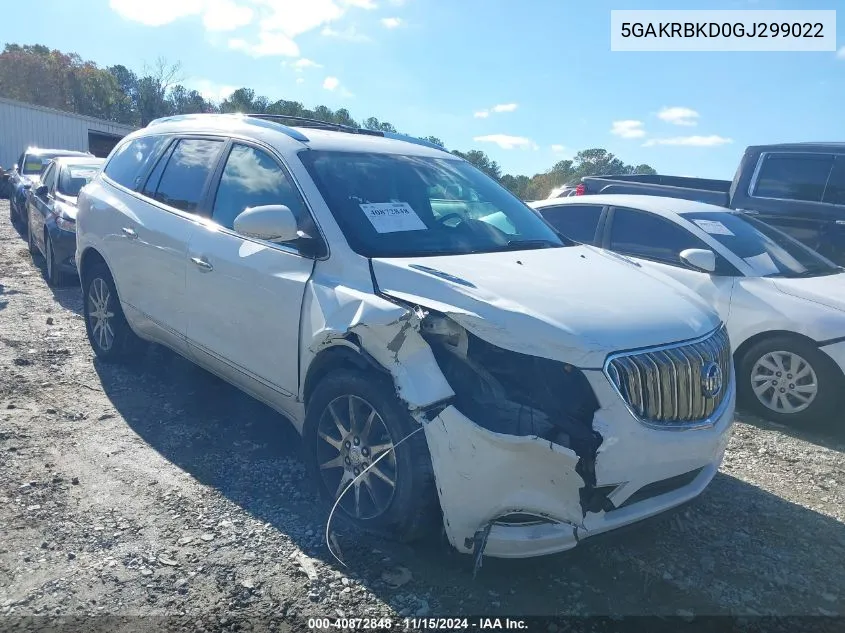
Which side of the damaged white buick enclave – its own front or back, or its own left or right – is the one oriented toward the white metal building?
back

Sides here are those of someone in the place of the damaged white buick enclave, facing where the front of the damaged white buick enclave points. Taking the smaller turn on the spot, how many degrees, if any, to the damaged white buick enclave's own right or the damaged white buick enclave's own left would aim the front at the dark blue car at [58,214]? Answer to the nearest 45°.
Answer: approximately 180°

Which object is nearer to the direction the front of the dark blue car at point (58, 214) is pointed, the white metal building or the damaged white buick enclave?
the damaged white buick enclave

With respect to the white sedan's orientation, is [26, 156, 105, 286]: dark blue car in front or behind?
behind

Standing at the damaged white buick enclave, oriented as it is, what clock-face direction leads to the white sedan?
The white sedan is roughly at 9 o'clock from the damaged white buick enclave.

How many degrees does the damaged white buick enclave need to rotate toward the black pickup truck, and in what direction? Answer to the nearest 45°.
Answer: approximately 90° to its left

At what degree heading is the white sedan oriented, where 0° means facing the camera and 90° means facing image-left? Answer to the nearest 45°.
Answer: approximately 315°

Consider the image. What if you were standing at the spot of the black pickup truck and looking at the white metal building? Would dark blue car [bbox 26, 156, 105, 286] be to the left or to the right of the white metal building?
left

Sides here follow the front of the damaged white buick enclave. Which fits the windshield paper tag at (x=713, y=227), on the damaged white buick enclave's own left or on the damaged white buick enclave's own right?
on the damaged white buick enclave's own left
